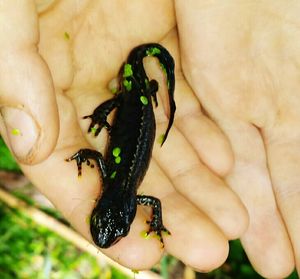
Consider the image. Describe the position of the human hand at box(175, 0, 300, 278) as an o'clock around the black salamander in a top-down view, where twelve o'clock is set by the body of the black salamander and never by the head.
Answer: The human hand is roughly at 9 o'clock from the black salamander.

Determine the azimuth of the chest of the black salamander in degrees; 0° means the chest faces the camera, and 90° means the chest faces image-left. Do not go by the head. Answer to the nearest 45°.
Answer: approximately 0°
